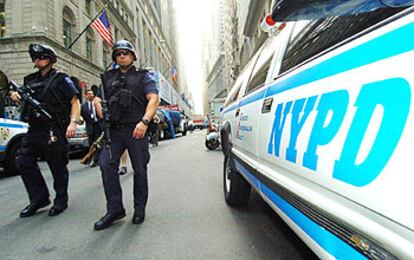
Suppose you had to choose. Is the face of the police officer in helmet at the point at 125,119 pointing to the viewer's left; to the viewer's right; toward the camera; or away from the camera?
toward the camera

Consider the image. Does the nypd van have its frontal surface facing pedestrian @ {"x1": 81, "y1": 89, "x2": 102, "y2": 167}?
no

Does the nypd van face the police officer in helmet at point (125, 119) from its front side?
no

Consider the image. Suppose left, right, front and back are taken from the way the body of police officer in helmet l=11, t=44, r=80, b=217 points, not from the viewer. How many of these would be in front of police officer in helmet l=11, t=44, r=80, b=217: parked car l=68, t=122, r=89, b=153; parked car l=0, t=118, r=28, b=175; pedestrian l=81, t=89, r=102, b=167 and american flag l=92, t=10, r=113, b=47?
0

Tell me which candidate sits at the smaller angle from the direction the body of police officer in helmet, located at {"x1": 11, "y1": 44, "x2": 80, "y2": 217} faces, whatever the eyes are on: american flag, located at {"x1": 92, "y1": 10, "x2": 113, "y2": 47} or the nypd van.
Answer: the nypd van

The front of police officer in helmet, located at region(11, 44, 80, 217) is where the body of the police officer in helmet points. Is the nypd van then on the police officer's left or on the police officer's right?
on the police officer's left

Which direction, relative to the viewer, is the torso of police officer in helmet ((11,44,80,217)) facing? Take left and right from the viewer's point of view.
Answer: facing the viewer and to the left of the viewer

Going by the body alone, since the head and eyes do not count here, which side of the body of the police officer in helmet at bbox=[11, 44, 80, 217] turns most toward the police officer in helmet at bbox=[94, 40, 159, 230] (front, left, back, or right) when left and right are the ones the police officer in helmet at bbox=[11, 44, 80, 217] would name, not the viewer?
left

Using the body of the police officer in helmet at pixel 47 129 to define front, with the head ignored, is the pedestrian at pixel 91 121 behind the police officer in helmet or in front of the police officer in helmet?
behind

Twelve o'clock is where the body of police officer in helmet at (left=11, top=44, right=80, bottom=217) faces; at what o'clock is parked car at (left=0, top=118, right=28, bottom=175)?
The parked car is roughly at 4 o'clock from the police officer in helmet.
